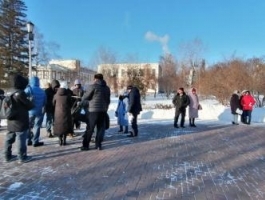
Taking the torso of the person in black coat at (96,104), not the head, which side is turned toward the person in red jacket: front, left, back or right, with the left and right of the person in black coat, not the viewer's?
right

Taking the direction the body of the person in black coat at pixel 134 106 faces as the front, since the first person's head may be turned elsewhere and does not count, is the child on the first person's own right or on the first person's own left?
on the first person's own right

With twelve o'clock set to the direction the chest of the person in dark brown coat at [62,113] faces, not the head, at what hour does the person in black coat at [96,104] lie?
the person in black coat at [96,104] is roughly at 4 o'clock from the person in dark brown coat at [62,113].

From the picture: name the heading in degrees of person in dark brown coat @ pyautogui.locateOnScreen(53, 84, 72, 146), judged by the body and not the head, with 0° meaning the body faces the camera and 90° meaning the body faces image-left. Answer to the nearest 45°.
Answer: approximately 180°

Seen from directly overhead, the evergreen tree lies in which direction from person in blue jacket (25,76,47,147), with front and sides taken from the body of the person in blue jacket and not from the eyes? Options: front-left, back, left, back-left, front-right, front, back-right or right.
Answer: front-left

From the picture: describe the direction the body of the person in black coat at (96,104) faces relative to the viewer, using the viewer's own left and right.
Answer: facing away from the viewer and to the left of the viewer

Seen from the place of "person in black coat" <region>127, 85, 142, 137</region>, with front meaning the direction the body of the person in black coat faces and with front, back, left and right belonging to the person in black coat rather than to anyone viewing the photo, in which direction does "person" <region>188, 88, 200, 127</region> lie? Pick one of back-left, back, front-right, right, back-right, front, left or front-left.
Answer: back-right

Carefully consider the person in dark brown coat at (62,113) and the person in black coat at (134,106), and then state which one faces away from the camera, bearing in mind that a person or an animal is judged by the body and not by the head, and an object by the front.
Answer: the person in dark brown coat at (62,113)

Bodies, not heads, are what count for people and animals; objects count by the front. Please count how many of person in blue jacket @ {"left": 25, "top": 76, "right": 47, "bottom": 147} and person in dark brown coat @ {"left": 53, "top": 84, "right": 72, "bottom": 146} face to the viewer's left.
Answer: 0

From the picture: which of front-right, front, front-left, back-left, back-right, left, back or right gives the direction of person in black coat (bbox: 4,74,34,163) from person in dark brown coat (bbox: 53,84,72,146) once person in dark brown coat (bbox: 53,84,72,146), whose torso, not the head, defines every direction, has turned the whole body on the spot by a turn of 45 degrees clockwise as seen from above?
back
